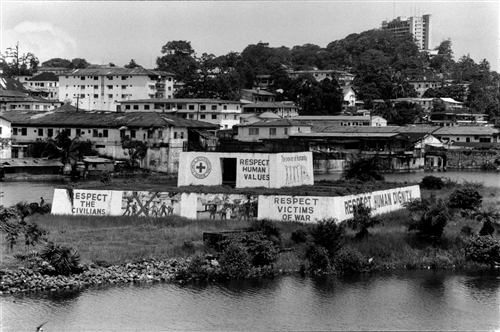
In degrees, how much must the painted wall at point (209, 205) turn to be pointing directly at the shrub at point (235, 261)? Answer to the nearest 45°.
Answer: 0° — it already faces it

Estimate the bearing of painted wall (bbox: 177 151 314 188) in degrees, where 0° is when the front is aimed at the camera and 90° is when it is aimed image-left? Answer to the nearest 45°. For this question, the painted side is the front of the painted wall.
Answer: approximately 0°

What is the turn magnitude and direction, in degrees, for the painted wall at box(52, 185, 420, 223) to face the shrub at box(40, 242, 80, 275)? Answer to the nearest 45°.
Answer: approximately 45° to its right

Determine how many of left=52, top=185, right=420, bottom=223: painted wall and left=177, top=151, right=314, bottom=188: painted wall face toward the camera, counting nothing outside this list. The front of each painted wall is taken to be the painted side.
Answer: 2

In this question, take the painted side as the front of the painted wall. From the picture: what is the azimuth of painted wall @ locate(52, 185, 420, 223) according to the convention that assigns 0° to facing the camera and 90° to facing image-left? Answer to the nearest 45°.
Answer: approximately 0°

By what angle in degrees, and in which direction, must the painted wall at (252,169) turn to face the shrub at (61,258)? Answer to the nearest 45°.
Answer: approximately 45° to its right
